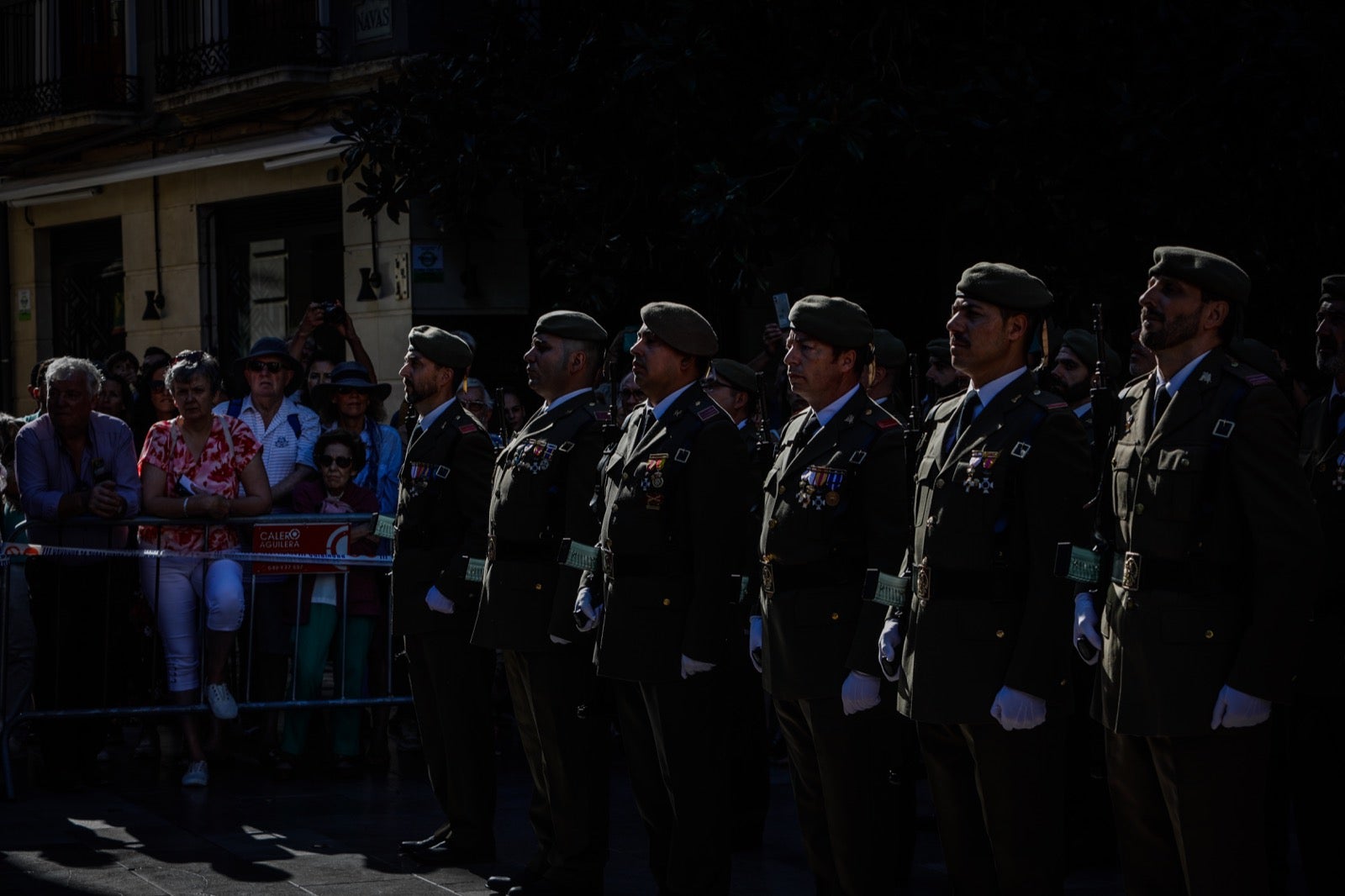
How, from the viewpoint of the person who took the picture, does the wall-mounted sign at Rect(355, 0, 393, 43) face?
facing the viewer and to the left of the viewer

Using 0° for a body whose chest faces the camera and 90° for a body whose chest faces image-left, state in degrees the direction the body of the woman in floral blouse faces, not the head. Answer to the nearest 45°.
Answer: approximately 0°

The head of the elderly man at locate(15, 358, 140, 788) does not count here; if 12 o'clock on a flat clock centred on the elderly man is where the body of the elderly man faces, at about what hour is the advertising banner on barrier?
The advertising banner on barrier is roughly at 9 o'clock from the elderly man.

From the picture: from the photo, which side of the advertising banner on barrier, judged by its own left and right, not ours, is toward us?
front

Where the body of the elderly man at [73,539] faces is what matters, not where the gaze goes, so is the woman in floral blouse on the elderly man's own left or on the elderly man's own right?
on the elderly man's own left

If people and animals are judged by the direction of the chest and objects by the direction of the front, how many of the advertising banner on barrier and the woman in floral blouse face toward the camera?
2

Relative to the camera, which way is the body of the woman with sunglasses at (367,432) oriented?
toward the camera

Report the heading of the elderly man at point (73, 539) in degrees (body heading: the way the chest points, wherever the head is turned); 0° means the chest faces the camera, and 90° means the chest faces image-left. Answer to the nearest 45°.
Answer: approximately 0°

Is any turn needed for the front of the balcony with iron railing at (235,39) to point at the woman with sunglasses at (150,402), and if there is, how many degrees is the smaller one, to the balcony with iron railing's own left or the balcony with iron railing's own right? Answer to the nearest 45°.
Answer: approximately 45° to the balcony with iron railing's own left
